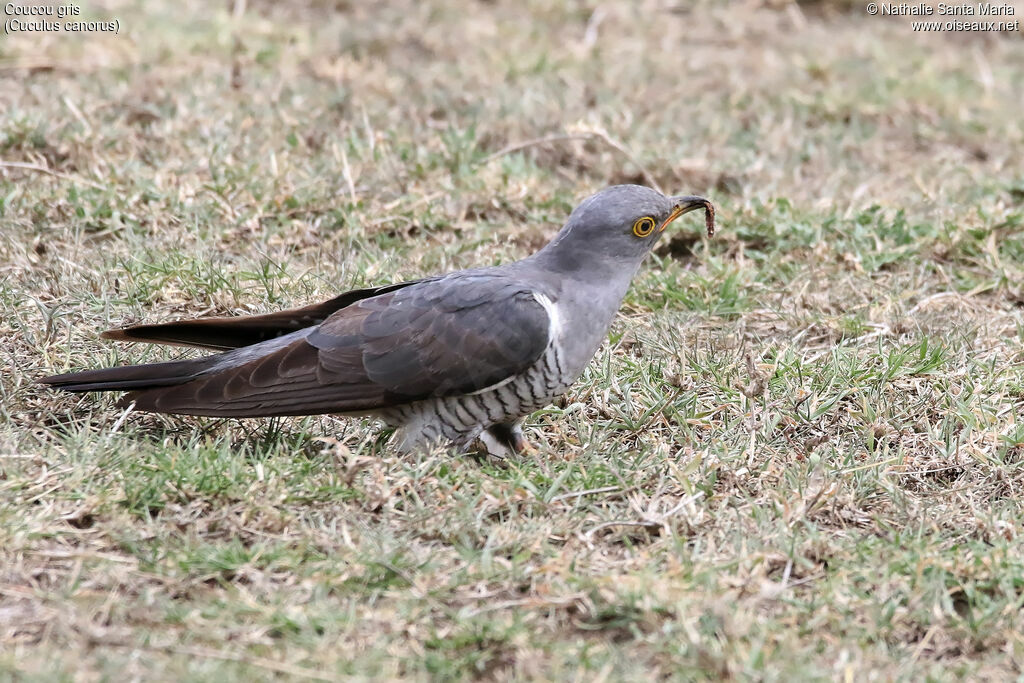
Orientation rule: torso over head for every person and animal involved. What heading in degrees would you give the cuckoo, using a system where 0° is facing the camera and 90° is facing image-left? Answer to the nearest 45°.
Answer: approximately 270°
